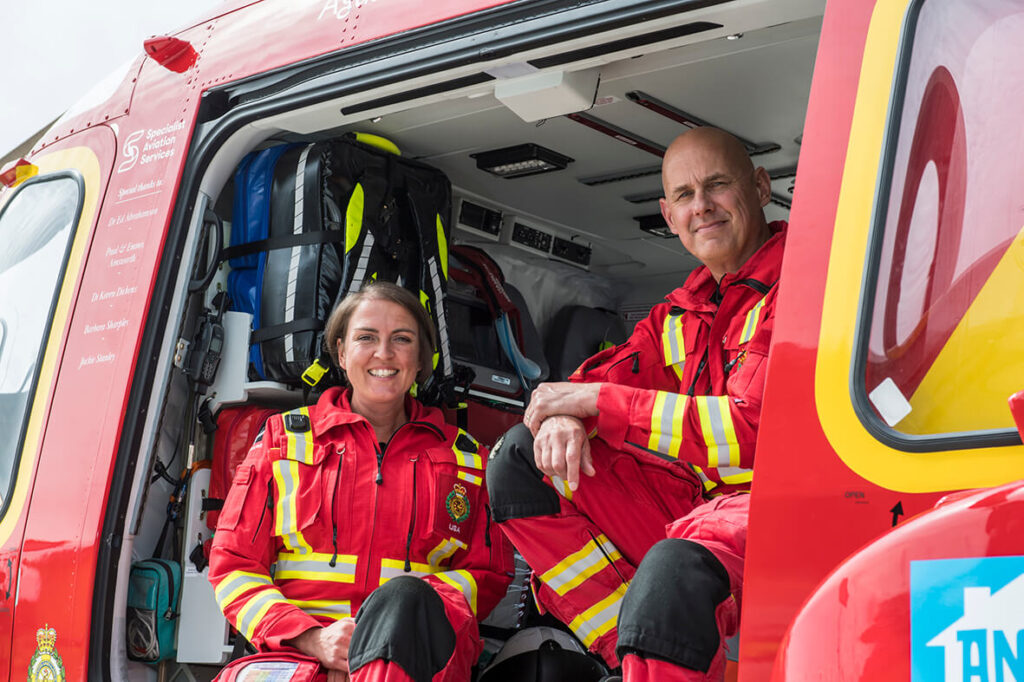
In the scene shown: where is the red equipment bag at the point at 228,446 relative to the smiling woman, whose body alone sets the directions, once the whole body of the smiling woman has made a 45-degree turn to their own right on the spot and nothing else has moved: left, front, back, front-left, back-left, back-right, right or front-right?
right

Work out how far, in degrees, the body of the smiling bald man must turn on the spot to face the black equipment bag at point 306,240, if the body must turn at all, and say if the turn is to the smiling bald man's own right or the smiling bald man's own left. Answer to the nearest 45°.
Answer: approximately 90° to the smiling bald man's own right

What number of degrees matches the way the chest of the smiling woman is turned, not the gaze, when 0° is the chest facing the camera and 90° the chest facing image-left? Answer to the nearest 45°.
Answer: approximately 0°

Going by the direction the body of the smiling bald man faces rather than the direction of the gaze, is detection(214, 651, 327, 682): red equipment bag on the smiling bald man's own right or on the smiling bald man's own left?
on the smiling bald man's own right

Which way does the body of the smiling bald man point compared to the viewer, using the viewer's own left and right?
facing the viewer and to the left of the viewer

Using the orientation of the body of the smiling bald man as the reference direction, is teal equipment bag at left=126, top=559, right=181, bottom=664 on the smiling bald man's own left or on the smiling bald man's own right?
on the smiling bald man's own right

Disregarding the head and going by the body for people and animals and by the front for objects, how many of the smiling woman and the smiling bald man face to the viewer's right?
0

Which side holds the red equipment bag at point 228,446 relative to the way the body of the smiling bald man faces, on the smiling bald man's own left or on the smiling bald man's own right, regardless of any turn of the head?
on the smiling bald man's own right
